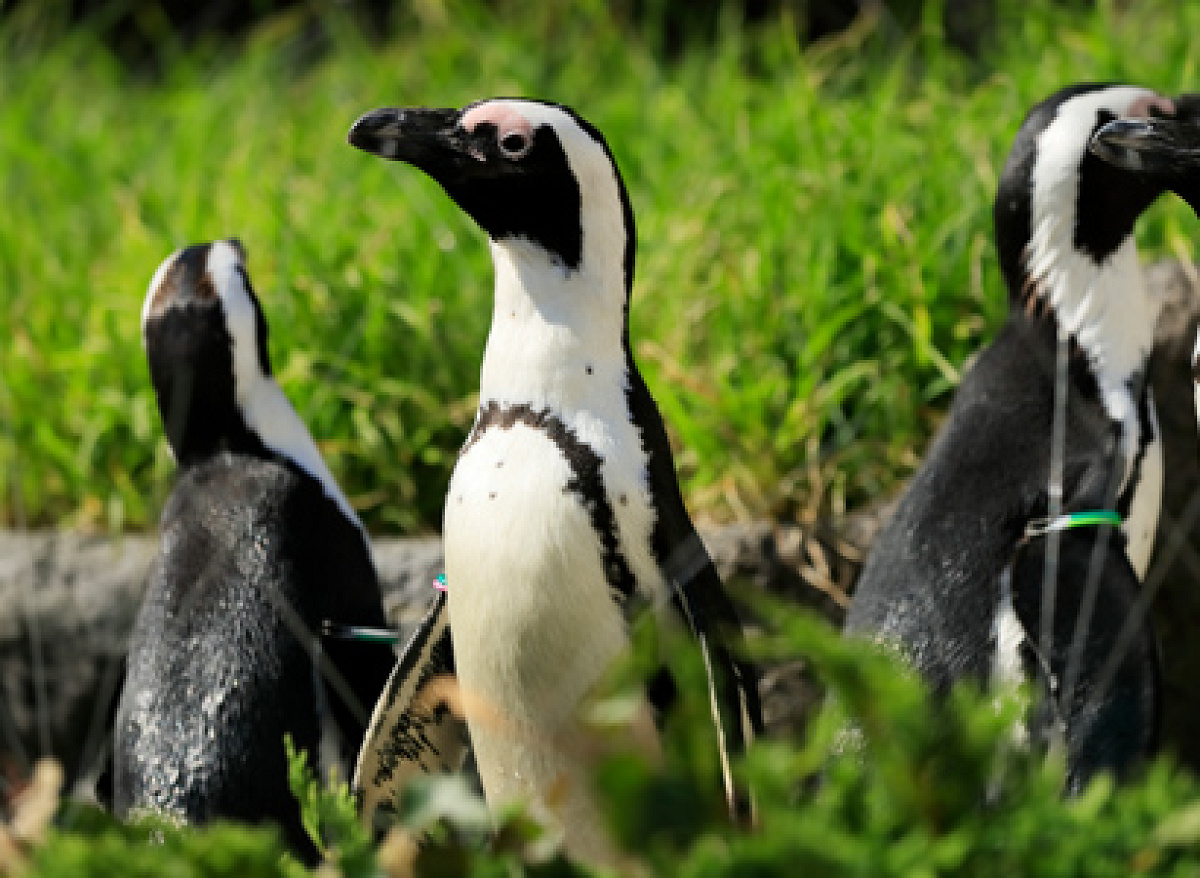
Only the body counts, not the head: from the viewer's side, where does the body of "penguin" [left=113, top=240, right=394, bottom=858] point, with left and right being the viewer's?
facing away from the viewer and to the right of the viewer

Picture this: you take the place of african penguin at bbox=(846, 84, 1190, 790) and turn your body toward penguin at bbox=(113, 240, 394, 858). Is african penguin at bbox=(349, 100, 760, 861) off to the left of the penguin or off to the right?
left

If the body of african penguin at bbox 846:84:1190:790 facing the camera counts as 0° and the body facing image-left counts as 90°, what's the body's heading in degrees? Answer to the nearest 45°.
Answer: approximately 270°

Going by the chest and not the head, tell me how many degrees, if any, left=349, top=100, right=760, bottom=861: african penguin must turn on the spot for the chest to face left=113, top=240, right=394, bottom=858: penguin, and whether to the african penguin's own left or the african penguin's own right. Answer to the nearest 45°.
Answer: approximately 90° to the african penguin's own right

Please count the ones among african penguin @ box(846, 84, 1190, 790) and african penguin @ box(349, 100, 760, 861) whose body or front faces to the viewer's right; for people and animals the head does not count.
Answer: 1

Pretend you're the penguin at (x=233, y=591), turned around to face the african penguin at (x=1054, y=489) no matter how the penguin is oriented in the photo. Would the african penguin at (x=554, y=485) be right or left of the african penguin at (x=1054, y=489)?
right

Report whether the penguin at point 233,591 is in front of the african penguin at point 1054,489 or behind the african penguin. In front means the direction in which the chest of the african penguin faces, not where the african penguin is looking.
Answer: behind

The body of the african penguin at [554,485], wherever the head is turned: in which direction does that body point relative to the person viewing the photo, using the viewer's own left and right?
facing the viewer and to the left of the viewer

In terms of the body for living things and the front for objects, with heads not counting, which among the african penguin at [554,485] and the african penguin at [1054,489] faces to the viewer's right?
the african penguin at [1054,489]

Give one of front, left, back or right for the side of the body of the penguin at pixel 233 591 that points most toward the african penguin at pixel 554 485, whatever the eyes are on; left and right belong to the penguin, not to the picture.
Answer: right

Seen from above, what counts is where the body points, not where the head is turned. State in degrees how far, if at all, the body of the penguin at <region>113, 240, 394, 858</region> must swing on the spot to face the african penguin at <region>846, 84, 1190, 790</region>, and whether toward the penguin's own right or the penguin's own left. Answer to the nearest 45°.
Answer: approximately 45° to the penguin's own right

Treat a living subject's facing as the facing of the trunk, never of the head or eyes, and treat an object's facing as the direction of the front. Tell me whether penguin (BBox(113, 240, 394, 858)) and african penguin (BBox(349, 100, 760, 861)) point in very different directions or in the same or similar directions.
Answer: very different directions
